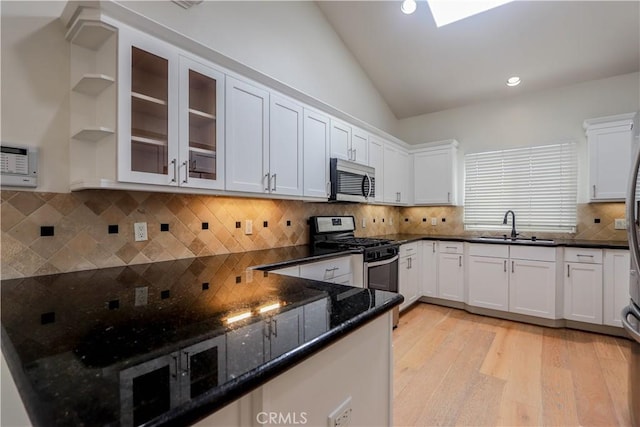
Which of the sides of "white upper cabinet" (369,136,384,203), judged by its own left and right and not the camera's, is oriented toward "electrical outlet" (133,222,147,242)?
right

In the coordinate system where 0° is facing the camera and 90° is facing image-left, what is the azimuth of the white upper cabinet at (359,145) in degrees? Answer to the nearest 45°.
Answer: approximately 315°

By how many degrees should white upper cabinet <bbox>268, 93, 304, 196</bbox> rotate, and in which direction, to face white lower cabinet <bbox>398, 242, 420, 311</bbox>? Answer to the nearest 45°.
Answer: approximately 90° to its left

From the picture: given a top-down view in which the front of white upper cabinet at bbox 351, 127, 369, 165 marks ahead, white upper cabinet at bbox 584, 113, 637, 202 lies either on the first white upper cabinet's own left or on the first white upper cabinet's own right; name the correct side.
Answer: on the first white upper cabinet's own left

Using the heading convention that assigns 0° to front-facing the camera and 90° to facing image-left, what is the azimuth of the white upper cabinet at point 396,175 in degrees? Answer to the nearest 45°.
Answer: approximately 315°

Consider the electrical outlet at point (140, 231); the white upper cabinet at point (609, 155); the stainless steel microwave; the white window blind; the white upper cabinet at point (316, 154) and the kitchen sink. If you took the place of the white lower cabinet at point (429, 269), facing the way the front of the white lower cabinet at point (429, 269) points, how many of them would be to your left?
3

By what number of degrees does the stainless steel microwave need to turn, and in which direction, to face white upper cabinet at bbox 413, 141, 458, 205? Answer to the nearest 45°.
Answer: approximately 90° to its left

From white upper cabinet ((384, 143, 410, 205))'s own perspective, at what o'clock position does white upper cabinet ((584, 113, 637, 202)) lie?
white upper cabinet ((584, 113, 637, 202)) is roughly at 11 o'clock from white upper cabinet ((384, 143, 410, 205)).

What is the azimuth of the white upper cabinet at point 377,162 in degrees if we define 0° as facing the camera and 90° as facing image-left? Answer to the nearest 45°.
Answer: approximately 315°

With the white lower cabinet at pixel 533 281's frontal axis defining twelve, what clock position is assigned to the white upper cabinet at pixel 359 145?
The white upper cabinet is roughly at 2 o'clock from the white lower cabinet.
